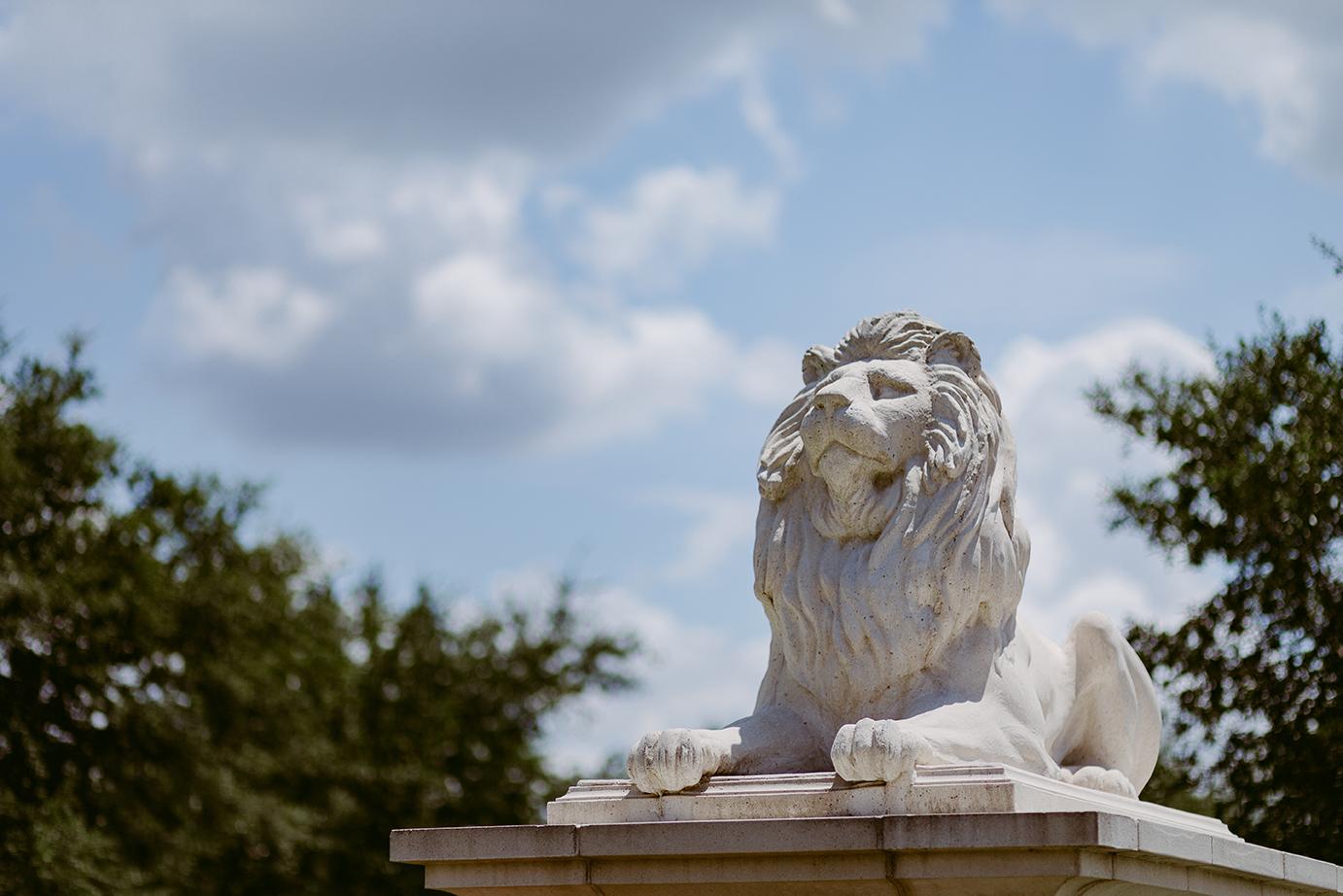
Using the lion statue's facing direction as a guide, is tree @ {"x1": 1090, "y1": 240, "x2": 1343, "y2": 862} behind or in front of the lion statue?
behind

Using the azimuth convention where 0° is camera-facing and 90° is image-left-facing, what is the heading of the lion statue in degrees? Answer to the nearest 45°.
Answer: approximately 45°
